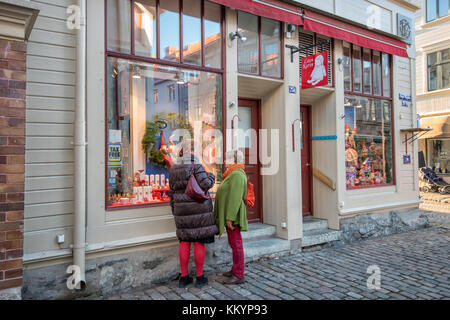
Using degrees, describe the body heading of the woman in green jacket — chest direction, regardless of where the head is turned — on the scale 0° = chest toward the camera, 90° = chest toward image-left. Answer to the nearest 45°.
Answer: approximately 90°

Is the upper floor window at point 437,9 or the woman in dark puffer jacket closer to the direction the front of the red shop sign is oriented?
the woman in dark puffer jacket

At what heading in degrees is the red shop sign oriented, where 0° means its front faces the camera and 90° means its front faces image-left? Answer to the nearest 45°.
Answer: approximately 45°

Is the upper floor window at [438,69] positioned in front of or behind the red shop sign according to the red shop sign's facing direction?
behind

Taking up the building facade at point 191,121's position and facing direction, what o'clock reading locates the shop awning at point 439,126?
The shop awning is roughly at 9 o'clock from the building facade.

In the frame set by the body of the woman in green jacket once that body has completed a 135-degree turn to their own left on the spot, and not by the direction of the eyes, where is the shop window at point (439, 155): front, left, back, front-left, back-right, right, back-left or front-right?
left

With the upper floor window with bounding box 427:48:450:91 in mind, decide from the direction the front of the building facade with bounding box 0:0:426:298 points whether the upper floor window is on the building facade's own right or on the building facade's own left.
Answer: on the building facade's own left

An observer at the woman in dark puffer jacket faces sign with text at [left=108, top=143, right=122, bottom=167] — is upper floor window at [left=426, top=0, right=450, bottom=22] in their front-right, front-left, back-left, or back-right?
back-right

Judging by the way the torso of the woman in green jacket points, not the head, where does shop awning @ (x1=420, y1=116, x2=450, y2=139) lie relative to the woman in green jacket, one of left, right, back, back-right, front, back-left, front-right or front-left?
back-right
